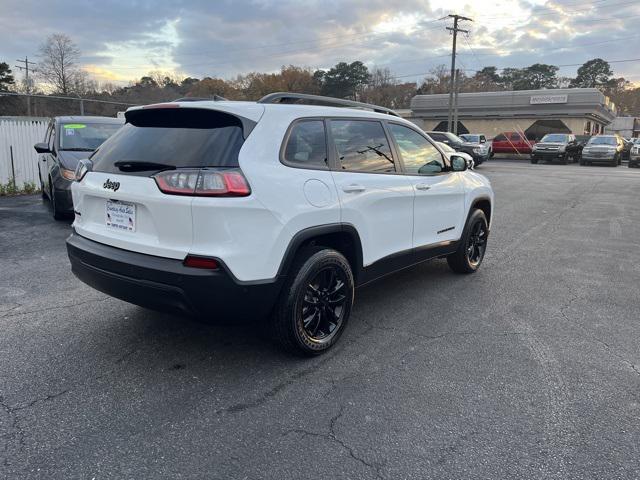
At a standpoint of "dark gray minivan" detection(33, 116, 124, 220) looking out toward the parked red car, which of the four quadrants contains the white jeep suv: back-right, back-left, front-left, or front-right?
back-right

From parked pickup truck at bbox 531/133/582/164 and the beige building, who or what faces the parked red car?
the beige building

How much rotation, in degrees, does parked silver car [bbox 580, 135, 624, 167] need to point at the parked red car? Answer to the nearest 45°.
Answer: approximately 90° to its right

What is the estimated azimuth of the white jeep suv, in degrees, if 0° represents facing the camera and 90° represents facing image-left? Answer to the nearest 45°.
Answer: approximately 225°

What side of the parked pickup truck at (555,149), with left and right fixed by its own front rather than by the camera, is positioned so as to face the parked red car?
right

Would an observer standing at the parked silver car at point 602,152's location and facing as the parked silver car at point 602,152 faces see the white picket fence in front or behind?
in front

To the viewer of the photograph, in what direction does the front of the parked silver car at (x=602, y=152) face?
facing the viewer and to the left of the viewer

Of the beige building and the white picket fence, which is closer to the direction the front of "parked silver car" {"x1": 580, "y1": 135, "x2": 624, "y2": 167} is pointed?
the white picket fence

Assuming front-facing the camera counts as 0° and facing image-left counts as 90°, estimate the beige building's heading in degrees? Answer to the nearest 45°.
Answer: approximately 0°

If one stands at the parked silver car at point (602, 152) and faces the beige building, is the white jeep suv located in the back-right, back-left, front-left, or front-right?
back-left

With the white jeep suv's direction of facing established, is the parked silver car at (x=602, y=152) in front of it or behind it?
in front

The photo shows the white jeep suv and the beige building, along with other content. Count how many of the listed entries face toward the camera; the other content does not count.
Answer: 1

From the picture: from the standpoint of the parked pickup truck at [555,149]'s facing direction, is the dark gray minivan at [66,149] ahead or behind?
ahead
